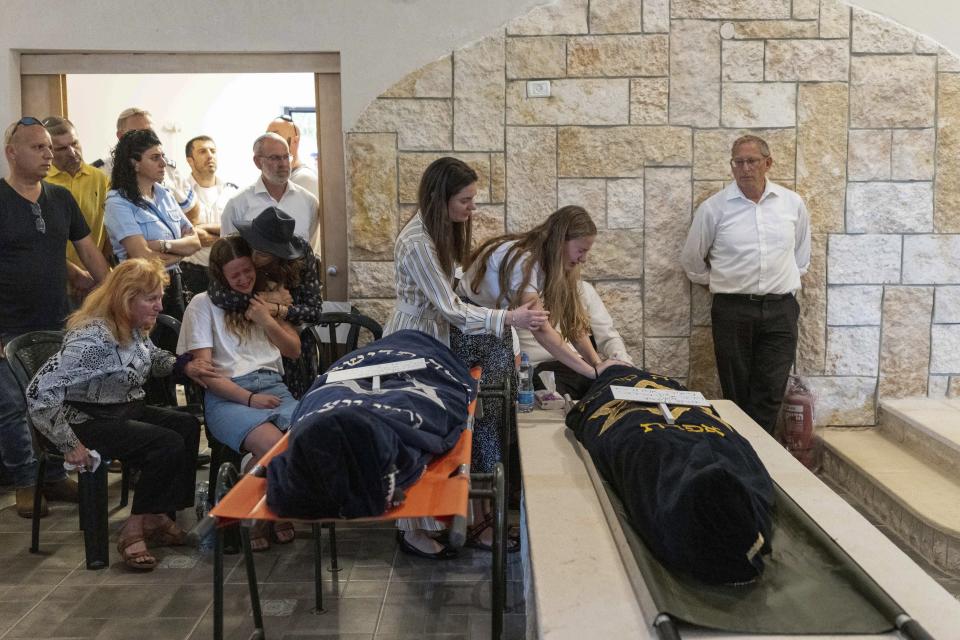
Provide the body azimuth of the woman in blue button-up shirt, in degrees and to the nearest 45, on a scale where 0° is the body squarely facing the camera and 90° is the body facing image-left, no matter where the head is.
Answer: approximately 315°

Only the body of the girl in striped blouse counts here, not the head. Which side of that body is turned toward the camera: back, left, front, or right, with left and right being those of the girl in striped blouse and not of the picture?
right

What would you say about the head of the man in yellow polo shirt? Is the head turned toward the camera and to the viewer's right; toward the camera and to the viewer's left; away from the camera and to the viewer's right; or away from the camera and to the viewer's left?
toward the camera and to the viewer's right

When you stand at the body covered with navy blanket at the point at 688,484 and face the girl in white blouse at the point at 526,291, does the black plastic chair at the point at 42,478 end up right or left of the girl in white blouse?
left

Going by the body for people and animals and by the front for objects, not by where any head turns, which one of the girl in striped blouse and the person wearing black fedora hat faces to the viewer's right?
the girl in striped blouse

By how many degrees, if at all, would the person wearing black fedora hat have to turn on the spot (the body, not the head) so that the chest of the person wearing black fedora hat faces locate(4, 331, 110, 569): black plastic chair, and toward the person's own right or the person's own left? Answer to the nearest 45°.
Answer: approximately 45° to the person's own right

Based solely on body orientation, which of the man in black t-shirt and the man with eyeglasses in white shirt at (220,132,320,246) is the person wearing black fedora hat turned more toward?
the man in black t-shirt

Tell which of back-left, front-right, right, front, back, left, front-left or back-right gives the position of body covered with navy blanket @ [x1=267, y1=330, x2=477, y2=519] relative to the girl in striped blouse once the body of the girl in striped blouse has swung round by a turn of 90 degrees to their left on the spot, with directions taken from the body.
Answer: back

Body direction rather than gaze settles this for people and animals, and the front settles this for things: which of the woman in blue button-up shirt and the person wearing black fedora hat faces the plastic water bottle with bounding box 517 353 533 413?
the woman in blue button-up shirt
